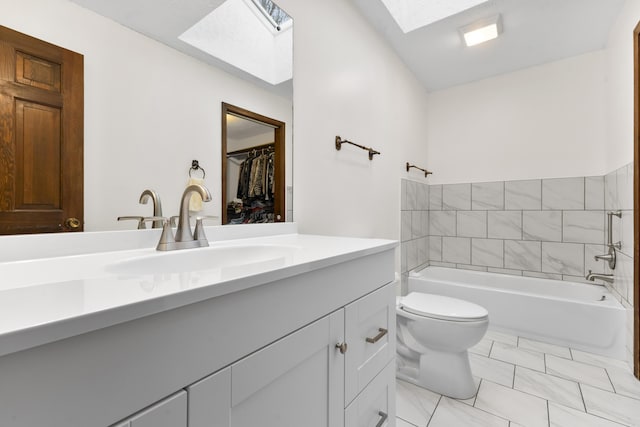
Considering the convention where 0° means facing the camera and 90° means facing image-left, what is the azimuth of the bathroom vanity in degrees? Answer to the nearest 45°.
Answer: approximately 315°

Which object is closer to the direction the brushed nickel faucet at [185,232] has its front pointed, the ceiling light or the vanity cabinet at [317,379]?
the vanity cabinet

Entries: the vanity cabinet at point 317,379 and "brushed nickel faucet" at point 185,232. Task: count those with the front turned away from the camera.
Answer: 0

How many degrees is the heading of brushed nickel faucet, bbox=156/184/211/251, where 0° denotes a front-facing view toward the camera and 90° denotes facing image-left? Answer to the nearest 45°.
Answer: approximately 315°

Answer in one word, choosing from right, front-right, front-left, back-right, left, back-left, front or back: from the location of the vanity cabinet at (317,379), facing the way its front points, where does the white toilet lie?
left

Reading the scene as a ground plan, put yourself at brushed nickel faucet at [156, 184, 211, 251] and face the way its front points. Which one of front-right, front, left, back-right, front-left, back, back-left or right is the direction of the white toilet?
front-left
